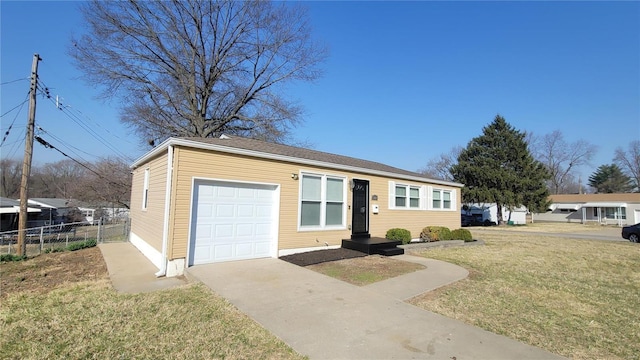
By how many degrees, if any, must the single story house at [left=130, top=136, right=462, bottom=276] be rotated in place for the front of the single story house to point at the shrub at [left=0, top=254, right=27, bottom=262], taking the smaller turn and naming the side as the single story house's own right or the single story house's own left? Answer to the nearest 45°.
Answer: approximately 135° to the single story house's own right

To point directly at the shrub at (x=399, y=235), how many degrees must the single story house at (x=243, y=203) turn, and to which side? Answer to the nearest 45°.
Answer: approximately 90° to its left

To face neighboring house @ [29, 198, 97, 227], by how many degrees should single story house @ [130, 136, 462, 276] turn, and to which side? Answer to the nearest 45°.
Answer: approximately 180°

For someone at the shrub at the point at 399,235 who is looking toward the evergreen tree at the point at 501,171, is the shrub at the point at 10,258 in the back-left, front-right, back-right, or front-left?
back-left

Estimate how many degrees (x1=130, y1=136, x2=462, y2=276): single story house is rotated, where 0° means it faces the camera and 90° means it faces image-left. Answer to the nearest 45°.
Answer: approximately 315°

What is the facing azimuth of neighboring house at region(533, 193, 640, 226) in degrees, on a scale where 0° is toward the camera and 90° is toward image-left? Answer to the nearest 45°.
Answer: approximately 0°

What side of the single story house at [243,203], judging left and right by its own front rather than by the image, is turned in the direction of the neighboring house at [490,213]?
left

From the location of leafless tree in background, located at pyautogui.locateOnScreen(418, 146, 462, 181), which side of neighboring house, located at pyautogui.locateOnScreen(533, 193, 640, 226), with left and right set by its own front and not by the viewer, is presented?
right
